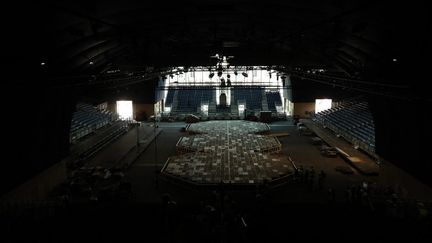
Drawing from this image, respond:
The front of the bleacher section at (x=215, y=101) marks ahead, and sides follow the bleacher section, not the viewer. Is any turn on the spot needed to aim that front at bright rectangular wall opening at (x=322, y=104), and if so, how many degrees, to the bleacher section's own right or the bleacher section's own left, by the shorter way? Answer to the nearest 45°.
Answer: approximately 45° to the bleacher section's own left

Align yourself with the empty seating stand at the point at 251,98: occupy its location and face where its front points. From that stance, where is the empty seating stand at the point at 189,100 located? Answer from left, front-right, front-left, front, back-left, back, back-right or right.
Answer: right

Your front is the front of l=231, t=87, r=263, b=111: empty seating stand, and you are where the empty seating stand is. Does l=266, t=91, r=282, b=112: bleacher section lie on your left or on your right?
on your left

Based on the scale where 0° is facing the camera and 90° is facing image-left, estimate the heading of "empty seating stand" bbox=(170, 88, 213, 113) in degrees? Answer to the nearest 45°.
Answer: approximately 0°

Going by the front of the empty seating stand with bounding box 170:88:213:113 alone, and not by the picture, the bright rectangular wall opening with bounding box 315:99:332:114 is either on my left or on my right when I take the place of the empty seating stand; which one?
on my left

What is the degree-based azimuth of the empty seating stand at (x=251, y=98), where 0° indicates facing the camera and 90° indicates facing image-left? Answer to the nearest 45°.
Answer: approximately 0°
